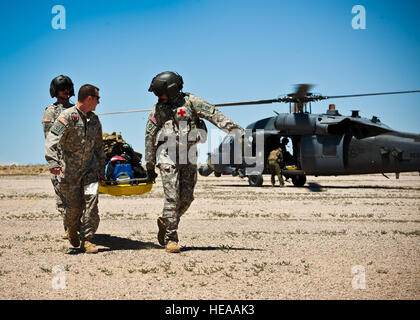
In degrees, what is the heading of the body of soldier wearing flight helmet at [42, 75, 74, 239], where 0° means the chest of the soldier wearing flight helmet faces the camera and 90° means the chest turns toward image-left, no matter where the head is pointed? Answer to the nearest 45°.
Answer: approximately 315°

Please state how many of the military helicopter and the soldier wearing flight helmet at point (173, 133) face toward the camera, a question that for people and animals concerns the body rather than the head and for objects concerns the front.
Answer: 1

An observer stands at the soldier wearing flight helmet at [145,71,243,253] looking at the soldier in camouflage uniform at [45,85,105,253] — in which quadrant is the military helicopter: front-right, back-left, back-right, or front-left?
back-right

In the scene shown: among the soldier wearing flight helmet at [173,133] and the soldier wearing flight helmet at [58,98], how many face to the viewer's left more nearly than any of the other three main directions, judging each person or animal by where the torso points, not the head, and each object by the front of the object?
0

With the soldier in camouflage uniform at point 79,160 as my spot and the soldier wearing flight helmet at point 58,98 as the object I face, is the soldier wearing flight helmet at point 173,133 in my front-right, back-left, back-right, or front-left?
back-right

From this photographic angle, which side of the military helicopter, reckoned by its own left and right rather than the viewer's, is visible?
left

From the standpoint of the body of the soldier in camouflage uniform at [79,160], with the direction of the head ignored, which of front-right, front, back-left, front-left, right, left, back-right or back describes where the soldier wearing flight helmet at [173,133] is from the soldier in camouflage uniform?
front-left

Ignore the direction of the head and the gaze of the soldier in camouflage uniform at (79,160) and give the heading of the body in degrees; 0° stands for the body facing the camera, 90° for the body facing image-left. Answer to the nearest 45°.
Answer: approximately 315°

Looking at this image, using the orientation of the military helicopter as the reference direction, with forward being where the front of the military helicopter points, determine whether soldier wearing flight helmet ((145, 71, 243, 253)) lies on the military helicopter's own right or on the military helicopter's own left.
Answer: on the military helicopter's own left

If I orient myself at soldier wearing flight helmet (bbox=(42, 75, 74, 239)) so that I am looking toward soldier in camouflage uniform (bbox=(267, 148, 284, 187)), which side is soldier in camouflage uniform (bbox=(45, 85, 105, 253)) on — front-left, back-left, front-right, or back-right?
back-right

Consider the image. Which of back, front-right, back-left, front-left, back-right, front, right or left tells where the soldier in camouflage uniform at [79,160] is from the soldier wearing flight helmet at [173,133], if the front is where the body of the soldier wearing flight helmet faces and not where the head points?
right

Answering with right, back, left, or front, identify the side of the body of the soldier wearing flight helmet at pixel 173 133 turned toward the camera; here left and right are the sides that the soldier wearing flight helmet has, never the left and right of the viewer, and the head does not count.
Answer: front

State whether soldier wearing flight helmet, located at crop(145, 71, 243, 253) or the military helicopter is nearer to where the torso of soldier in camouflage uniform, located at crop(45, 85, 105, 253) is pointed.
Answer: the soldier wearing flight helmet

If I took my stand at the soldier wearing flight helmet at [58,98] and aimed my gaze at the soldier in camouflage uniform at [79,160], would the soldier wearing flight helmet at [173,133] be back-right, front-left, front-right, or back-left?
front-left

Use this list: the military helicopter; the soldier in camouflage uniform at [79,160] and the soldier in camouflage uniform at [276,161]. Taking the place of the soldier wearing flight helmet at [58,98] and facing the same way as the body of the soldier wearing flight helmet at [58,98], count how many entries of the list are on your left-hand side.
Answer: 2

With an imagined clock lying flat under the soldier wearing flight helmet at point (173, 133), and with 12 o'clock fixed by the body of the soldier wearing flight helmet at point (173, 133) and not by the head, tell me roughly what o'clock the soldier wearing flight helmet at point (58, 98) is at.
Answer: the soldier wearing flight helmet at point (58, 98) is roughly at 4 o'clock from the soldier wearing flight helmet at point (173, 133).
